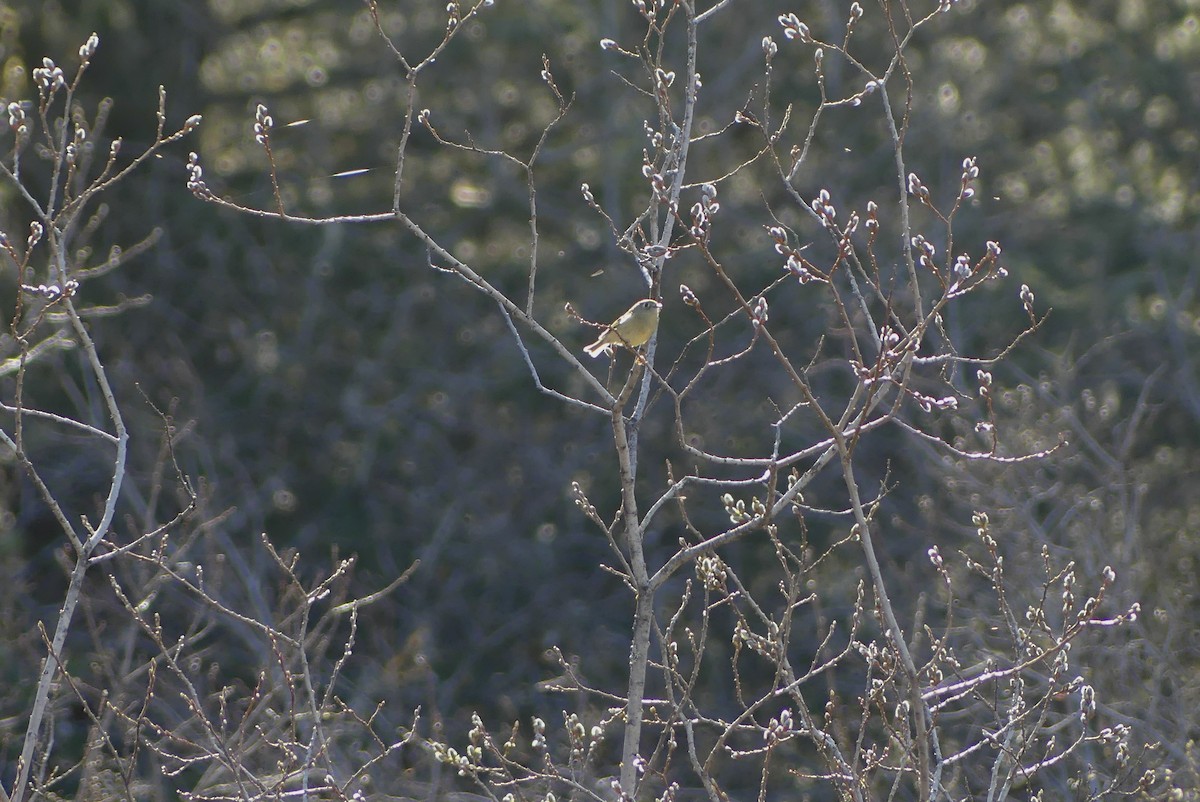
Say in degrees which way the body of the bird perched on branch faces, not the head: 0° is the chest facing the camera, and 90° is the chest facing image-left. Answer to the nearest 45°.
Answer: approximately 270°
